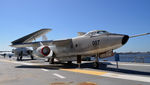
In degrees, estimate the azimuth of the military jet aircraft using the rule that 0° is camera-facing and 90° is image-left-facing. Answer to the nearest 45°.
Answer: approximately 315°
